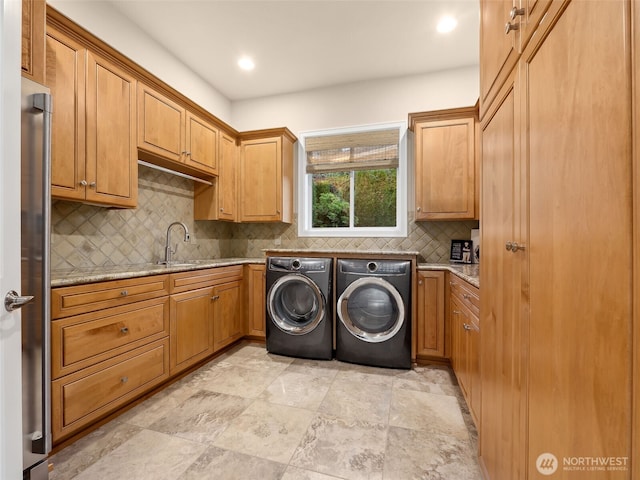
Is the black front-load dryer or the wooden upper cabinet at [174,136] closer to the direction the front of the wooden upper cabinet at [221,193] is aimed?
the black front-load dryer

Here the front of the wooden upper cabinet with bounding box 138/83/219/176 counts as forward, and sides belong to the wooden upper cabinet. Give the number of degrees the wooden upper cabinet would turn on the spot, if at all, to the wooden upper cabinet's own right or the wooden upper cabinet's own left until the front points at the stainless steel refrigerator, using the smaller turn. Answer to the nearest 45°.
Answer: approximately 45° to the wooden upper cabinet's own right

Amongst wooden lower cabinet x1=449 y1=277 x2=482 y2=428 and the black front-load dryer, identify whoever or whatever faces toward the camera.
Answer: the black front-load dryer

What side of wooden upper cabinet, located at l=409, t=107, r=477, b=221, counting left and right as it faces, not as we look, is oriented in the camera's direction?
front

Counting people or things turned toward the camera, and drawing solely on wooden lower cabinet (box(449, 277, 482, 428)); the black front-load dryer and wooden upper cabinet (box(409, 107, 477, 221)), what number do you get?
2

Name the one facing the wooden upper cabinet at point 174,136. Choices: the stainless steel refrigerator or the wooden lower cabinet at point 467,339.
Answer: the wooden lower cabinet

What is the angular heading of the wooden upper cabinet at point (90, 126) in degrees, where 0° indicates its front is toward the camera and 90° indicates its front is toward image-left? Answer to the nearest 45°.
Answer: approximately 315°

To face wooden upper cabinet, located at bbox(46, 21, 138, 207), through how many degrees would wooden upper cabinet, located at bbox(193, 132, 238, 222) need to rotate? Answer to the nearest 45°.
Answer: approximately 90° to its right

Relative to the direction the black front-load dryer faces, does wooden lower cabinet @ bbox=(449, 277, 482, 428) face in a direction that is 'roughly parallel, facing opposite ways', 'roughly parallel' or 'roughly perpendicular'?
roughly perpendicular

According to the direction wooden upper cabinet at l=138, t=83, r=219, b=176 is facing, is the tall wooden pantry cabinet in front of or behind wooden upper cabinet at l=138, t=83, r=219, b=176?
in front

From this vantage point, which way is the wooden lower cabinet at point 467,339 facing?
to the viewer's left

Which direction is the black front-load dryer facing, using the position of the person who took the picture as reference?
facing the viewer

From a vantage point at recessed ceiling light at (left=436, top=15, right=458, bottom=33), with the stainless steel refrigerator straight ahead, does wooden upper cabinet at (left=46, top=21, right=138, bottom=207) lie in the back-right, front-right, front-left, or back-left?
front-right

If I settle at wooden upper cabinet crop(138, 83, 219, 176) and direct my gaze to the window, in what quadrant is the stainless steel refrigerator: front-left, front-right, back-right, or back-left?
back-right

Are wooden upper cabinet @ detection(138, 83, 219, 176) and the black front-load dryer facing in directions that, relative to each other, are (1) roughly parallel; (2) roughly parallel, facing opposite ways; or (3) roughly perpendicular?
roughly perpendicular
